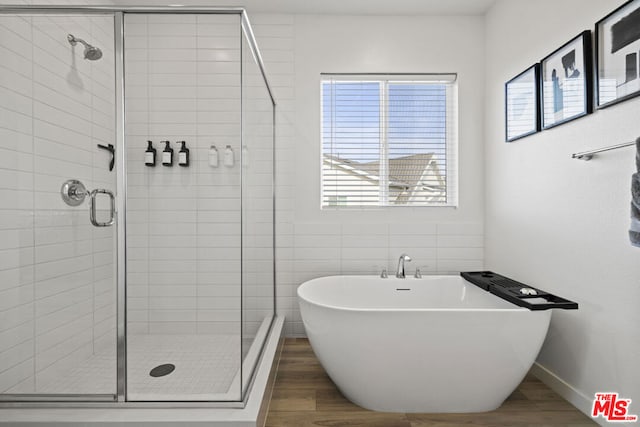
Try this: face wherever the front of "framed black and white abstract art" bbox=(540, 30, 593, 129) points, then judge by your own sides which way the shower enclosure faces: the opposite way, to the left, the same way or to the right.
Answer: to the left

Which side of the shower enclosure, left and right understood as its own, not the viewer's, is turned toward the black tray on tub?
left

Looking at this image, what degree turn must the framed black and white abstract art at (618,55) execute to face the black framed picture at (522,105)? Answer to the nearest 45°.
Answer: approximately 90° to its right

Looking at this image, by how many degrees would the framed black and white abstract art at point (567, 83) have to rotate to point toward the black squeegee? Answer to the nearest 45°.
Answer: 0° — it already faces it

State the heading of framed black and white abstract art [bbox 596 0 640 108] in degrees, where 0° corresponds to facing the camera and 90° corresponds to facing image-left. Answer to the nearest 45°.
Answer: approximately 45°

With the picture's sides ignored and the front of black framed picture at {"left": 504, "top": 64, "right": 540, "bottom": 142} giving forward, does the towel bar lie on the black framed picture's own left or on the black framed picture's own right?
on the black framed picture's own left

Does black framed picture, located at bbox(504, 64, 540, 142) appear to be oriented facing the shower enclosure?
yes

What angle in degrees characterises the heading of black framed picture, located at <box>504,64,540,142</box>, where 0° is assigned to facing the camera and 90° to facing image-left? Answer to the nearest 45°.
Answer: approximately 45°
